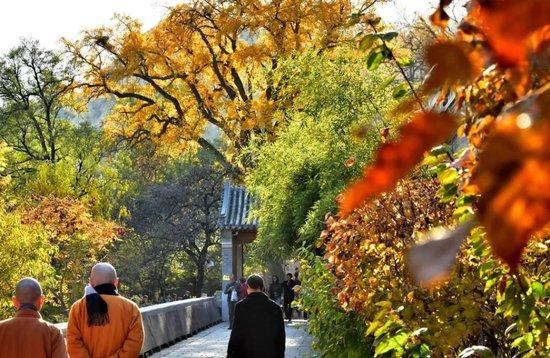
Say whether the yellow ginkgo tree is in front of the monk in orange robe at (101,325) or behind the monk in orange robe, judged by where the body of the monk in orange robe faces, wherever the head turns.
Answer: in front

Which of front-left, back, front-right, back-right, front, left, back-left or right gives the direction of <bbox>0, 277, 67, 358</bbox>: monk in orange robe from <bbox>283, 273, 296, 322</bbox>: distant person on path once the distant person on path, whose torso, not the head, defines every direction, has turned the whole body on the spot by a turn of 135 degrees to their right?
back-left

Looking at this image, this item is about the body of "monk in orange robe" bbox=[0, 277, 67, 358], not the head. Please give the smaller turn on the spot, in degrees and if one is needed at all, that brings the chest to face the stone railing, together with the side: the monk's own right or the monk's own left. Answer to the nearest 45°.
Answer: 0° — they already face it

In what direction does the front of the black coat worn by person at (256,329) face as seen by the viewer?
away from the camera

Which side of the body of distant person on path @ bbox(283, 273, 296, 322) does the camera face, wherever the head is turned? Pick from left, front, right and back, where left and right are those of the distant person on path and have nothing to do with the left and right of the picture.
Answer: front

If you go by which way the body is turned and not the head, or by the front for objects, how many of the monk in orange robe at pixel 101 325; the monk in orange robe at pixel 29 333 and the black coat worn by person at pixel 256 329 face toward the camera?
0

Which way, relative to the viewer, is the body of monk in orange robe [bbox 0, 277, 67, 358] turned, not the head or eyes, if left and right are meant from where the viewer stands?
facing away from the viewer

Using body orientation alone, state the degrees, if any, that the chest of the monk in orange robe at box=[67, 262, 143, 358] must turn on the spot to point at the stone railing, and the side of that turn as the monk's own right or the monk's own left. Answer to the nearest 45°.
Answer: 0° — they already face it

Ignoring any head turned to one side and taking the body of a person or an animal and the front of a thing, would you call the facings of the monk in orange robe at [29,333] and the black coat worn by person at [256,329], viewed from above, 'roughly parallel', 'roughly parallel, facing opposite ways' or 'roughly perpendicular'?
roughly parallel

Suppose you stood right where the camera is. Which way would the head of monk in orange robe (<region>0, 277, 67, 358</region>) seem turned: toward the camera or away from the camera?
away from the camera

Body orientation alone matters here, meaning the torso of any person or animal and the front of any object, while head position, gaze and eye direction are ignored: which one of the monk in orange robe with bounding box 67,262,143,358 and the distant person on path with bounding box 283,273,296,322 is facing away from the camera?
the monk in orange robe

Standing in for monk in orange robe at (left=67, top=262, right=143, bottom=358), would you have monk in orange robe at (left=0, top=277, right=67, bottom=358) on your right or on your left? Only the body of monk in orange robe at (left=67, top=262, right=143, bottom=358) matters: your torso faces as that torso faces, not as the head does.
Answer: on your left

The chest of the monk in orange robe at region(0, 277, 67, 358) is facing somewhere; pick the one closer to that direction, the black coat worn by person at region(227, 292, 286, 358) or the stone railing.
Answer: the stone railing
